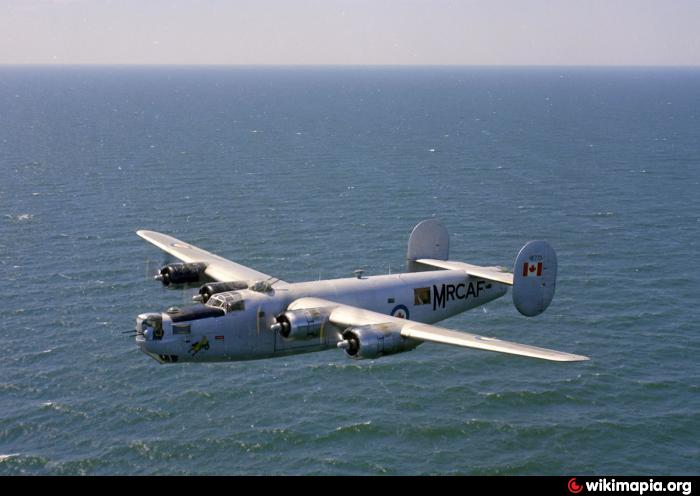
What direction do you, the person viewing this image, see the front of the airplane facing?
facing the viewer and to the left of the viewer
